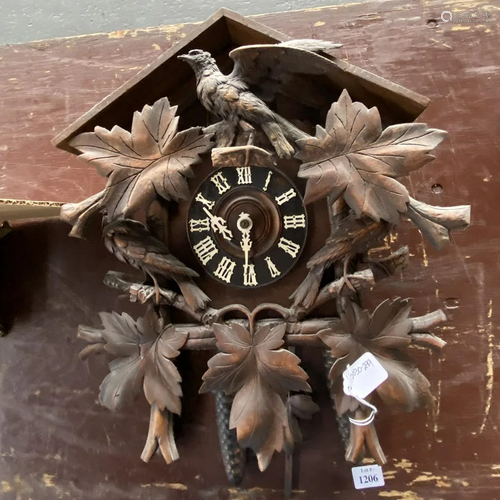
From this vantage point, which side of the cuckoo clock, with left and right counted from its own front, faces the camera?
front

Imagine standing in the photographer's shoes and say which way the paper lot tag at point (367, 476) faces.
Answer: facing the viewer
